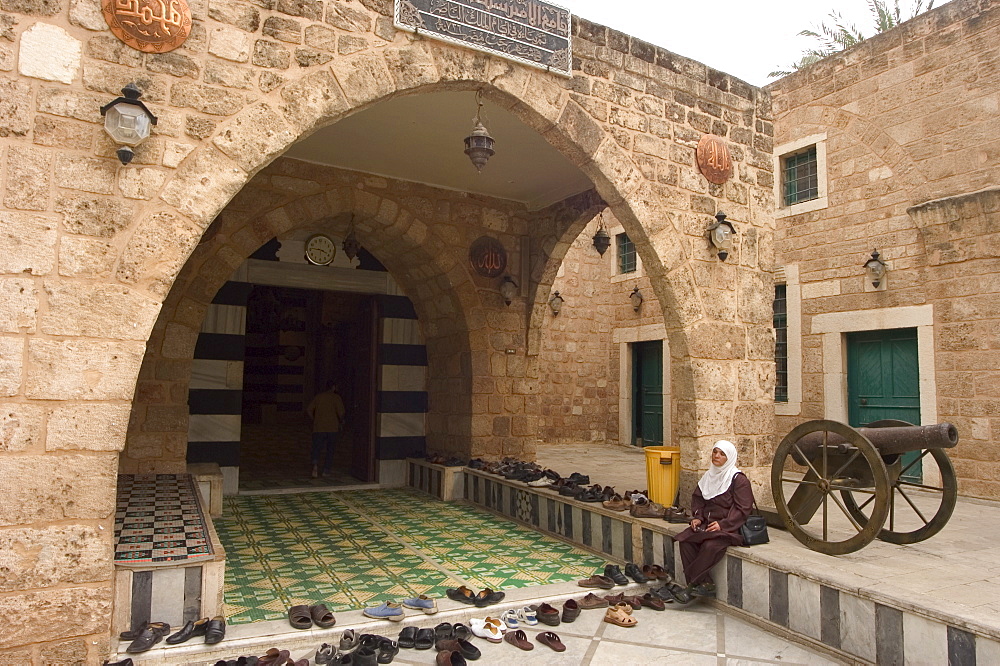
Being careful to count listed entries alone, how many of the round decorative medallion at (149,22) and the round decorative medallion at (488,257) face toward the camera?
2

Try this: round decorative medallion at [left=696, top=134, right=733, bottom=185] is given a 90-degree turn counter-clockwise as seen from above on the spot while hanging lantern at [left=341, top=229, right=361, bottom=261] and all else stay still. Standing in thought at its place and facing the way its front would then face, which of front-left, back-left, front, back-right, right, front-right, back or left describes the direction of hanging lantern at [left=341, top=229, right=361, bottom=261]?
back-left

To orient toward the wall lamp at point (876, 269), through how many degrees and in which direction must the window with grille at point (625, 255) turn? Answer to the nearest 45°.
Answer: approximately 90° to its left

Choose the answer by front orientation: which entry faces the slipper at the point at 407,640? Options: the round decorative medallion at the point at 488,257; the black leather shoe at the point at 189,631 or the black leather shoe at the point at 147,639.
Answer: the round decorative medallion

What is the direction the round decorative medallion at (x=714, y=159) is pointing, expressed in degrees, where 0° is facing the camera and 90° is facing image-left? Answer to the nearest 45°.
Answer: approximately 315°

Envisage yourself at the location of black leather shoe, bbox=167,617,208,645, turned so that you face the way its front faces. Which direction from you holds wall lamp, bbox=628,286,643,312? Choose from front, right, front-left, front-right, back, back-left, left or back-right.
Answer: back

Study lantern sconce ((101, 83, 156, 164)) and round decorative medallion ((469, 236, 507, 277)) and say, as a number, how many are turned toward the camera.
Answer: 2

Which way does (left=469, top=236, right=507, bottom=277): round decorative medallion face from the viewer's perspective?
toward the camera

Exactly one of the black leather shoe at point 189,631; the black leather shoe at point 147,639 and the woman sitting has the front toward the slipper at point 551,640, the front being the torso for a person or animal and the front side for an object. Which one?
the woman sitting

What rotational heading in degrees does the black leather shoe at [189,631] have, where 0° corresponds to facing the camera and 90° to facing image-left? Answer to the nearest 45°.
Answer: approximately 45°

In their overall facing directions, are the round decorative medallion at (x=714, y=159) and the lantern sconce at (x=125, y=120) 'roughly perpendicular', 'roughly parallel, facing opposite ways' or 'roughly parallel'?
roughly parallel

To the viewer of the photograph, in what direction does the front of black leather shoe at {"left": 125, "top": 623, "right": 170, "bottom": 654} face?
facing the viewer and to the left of the viewer
